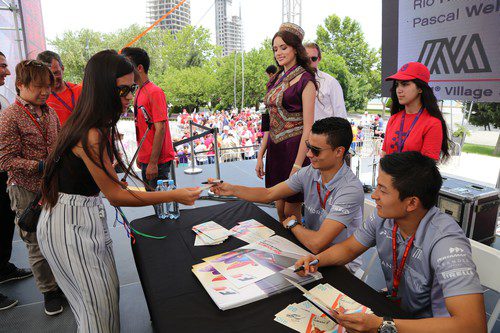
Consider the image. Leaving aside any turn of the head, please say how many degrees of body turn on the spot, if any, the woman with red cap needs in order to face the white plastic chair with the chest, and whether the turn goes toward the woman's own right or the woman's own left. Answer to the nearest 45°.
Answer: approximately 45° to the woman's own left

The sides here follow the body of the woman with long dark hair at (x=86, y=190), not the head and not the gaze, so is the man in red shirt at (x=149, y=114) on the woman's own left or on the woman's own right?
on the woman's own left

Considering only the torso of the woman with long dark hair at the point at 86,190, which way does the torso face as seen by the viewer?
to the viewer's right

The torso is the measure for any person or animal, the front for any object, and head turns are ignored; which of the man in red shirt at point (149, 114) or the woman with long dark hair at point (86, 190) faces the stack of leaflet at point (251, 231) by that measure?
the woman with long dark hair

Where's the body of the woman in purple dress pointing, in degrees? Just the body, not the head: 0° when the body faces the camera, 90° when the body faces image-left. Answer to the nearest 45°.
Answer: approximately 45°

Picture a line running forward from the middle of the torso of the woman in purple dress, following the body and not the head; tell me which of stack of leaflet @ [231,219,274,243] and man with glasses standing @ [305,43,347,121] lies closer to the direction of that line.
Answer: the stack of leaflet

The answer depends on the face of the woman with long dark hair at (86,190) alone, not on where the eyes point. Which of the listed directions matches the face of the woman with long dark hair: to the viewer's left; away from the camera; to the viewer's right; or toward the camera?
to the viewer's right
